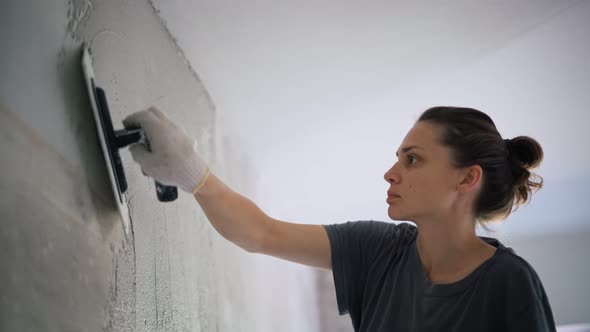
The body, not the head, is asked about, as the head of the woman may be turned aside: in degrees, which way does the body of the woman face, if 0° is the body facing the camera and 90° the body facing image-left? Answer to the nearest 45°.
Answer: approximately 45°

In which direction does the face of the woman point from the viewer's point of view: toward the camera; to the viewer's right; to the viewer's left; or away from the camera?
to the viewer's left
